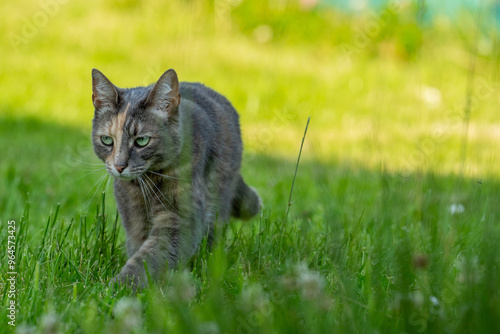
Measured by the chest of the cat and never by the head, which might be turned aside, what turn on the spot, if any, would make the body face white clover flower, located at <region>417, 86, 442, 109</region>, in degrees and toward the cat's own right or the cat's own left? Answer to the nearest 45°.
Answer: approximately 180°

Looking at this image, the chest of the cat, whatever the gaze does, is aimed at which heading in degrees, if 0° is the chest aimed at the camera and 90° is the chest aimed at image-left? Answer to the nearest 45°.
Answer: approximately 45°

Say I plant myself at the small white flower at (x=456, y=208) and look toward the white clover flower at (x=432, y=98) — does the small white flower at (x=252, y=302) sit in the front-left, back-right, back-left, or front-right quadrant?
back-left

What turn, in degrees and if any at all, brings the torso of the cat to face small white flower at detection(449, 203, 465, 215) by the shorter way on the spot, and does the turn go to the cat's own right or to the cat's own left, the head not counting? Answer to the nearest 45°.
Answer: approximately 135° to the cat's own left

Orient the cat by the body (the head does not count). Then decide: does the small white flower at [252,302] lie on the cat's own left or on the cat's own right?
on the cat's own left
